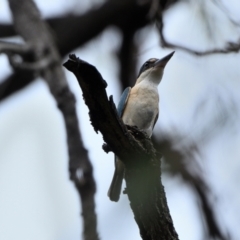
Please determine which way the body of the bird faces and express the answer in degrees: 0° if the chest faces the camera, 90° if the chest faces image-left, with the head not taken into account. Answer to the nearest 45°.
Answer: approximately 315°
